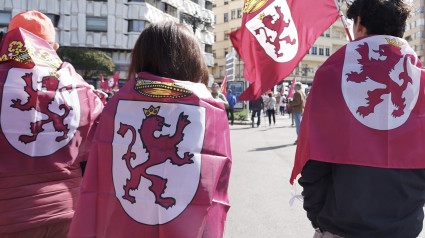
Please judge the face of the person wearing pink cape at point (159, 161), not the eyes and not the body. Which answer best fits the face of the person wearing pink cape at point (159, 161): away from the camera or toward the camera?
away from the camera

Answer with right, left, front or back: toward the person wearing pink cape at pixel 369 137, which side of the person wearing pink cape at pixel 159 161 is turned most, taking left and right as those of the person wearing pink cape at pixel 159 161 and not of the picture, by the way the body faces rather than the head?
right

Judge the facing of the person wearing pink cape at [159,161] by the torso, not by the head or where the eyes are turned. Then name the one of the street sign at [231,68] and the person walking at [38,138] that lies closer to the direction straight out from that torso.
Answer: the street sign

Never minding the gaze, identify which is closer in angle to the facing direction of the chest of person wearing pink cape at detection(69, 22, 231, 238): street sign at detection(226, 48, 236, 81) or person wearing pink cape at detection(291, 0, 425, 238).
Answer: the street sign

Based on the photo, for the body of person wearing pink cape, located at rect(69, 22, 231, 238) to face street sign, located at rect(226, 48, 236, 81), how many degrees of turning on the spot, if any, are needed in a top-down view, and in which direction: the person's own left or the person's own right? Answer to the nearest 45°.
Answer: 0° — they already face it

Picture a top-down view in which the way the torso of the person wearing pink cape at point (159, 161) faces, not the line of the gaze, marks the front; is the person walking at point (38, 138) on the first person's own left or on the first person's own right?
on the first person's own left

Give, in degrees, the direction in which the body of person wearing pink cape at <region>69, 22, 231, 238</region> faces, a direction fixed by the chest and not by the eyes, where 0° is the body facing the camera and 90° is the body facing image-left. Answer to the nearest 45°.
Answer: approximately 180°
